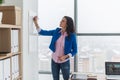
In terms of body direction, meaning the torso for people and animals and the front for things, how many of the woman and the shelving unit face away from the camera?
0

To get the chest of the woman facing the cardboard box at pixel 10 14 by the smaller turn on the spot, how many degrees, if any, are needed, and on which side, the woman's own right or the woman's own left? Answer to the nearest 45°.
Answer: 0° — they already face it

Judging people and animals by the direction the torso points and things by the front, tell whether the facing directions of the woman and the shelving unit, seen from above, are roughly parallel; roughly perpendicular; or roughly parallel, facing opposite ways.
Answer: roughly perpendicular

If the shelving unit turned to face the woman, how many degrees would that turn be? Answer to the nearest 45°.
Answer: approximately 90° to its left

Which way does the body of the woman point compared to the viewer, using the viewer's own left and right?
facing the viewer and to the left of the viewer

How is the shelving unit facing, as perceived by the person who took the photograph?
facing the viewer and to the right of the viewer
